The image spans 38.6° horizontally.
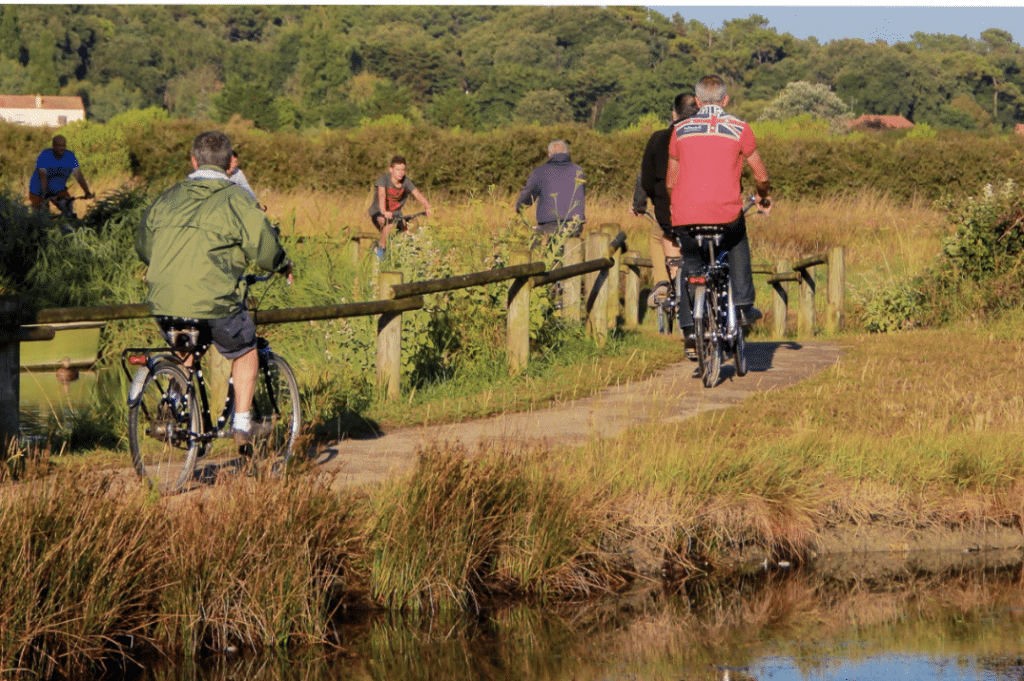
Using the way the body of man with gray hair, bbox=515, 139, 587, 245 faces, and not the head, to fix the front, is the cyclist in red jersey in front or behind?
behind

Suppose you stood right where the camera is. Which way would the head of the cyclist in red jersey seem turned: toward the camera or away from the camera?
away from the camera

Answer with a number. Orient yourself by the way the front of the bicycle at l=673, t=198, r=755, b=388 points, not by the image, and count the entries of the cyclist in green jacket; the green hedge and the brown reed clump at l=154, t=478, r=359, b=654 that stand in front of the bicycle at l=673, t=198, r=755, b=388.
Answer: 1

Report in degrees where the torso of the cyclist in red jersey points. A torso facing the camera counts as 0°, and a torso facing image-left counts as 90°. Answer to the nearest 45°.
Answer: approximately 180°

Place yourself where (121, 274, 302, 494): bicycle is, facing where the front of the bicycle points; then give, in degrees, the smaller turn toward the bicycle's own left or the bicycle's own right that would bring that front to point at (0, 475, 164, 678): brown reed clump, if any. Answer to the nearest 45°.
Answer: approximately 135° to the bicycle's own right

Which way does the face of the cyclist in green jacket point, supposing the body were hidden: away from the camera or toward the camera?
away from the camera

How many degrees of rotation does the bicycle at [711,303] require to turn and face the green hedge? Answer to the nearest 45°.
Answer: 0° — it already faces it

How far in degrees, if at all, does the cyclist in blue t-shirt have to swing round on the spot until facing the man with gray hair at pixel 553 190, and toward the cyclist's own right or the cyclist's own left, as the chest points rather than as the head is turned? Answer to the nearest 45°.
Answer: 0° — they already face them

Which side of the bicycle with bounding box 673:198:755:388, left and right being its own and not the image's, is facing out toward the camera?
back

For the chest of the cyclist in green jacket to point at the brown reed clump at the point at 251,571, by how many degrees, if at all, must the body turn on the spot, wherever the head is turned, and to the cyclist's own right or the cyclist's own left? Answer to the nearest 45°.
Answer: approximately 135° to the cyclist's own right

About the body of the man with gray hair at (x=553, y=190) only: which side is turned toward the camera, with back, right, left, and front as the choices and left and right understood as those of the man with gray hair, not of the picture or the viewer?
back

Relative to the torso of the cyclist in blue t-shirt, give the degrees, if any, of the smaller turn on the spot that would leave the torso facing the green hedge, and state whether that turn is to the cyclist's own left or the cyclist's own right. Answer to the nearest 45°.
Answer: approximately 90° to the cyclist's own left

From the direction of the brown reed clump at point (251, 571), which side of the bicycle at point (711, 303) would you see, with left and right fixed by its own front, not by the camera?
back

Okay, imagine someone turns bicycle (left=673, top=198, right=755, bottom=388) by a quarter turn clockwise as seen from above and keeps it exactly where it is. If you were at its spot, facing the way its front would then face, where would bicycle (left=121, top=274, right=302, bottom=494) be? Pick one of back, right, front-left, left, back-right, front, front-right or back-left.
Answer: back-right

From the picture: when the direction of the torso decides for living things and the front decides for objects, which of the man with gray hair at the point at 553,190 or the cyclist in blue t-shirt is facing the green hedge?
the man with gray hair

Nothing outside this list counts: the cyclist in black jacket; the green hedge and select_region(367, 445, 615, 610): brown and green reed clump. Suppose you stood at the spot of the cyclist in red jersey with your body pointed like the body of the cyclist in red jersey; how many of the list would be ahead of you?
2
